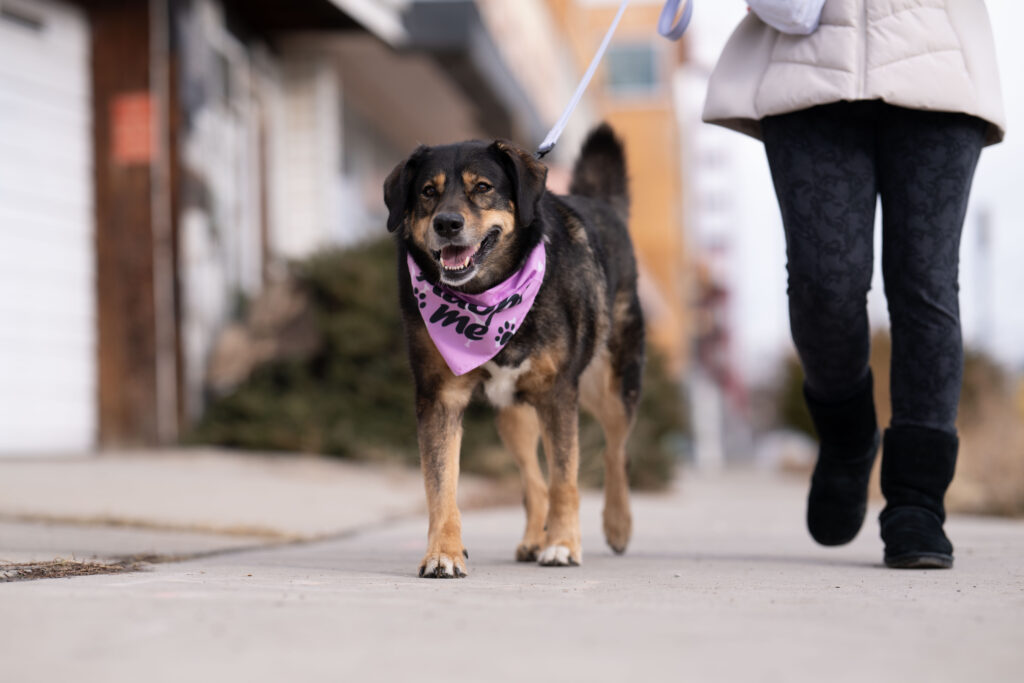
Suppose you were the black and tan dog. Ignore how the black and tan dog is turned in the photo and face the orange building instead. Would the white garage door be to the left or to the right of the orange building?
left

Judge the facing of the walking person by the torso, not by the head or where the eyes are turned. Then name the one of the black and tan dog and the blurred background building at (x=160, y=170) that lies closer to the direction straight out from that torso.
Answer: the black and tan dog

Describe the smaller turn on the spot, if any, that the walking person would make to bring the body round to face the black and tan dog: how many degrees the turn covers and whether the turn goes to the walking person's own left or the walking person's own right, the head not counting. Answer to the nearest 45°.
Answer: approximately 90° to the walking person's own right

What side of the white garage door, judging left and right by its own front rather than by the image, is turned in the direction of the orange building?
left

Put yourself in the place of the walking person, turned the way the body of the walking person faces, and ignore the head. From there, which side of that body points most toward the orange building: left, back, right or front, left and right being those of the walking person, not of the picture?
back

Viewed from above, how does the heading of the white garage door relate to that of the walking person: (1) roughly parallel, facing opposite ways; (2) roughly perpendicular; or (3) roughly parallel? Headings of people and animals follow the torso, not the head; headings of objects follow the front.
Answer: roughly perpendicular

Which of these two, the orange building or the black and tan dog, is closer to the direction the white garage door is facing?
the black and tan dog

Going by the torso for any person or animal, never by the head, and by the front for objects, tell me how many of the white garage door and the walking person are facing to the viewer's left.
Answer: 0

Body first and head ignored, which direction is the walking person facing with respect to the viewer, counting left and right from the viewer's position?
facing the viewer

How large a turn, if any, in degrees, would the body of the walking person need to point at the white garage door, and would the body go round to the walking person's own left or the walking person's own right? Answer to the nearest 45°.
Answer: approximately 135° to the walking person's own right

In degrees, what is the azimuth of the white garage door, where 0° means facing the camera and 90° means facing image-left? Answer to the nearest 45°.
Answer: approximately 315°

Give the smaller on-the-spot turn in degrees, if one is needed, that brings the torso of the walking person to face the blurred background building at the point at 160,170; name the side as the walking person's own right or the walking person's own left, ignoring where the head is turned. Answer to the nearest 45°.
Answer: approximately 135° to the walking person's own right
